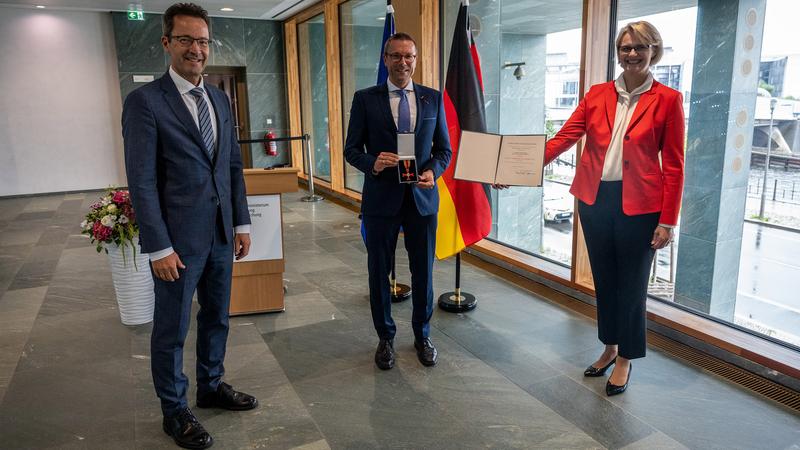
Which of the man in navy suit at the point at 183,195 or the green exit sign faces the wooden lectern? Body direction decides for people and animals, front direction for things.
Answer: the green exit sign

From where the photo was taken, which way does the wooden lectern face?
toward the camera

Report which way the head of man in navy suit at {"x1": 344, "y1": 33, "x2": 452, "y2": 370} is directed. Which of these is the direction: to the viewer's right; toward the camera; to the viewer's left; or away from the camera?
toward the camera

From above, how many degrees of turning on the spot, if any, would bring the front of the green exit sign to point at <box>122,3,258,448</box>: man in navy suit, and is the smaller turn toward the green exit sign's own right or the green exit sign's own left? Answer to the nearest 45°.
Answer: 0° — it already faces them

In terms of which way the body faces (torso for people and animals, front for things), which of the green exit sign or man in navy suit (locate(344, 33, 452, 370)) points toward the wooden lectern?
the green exit sign

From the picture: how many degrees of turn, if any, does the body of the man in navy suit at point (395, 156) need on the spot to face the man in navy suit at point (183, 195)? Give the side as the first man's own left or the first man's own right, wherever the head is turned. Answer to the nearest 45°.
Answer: approximately 45° to the first man's own right

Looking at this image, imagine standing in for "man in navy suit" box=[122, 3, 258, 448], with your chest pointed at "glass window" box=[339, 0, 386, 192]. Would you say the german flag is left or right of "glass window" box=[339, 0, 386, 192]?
right

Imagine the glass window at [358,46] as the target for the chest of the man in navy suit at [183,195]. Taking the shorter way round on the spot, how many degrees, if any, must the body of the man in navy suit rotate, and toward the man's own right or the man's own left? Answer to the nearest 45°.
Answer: approximately 90° to the man's own left

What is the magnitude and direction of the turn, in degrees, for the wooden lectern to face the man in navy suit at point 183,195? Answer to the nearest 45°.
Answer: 0° — it already faces them

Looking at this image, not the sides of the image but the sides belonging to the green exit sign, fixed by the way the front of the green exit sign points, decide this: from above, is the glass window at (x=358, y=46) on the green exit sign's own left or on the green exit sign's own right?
on the green exit sign's own left

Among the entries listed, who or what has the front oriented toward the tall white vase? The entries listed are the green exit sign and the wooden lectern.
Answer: the green exit sign

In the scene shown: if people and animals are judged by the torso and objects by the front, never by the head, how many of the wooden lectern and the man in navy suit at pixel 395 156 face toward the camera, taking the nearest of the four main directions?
2

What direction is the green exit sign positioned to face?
toward the camera

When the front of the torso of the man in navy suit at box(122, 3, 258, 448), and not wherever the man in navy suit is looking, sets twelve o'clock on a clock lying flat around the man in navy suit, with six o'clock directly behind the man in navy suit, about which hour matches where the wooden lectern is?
The wooden lectern is roughly at 8 o'clock from the man in navy suit.

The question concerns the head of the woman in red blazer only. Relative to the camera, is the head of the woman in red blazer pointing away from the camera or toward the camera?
toward the camera

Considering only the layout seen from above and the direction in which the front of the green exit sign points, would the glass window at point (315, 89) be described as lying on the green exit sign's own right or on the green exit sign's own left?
on the green exit sign's own left

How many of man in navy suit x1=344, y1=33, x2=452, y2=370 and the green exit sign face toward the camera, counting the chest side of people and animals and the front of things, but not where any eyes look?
2

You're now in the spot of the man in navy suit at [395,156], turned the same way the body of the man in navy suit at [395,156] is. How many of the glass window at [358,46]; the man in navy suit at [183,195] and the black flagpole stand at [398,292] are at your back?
2

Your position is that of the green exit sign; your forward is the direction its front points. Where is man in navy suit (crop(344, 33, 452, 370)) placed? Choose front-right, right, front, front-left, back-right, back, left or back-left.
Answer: front
